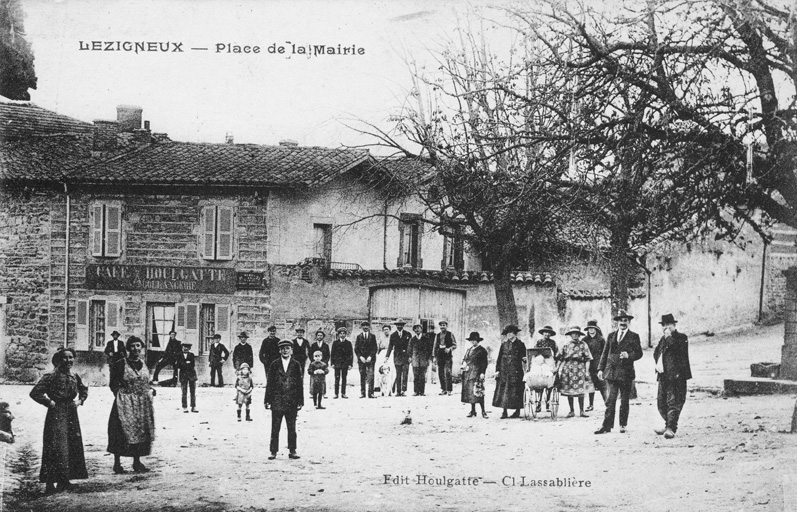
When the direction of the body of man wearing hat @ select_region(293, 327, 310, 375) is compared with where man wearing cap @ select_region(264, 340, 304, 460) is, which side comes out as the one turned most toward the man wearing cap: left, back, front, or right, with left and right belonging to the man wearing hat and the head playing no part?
front

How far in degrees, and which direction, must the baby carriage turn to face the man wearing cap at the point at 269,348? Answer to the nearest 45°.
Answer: approximately 90° to its right

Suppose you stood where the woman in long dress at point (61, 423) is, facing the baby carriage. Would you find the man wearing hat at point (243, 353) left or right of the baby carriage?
left

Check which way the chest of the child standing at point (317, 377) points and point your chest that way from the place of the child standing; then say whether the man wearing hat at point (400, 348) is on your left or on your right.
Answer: on your left

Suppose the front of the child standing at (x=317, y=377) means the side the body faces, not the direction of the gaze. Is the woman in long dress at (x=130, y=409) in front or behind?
in front
